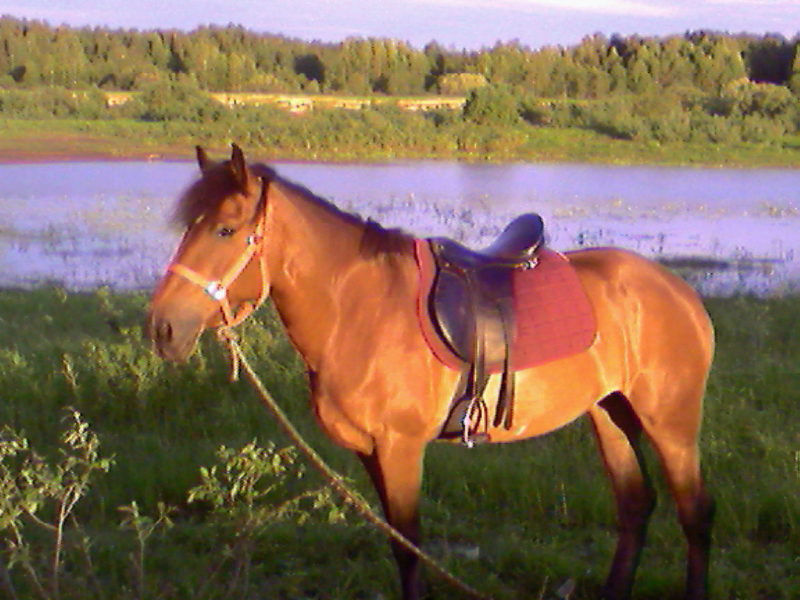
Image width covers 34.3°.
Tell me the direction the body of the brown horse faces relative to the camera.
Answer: to the viewer's left

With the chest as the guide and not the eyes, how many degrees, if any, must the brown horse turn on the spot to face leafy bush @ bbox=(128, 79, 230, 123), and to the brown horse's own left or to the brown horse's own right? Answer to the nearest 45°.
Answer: approximately 90° to the brown horse's own right

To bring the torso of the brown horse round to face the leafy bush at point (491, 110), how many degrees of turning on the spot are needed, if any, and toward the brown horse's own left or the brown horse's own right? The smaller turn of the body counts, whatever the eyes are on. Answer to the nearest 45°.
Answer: approximately 90° to the brown horse's own right
